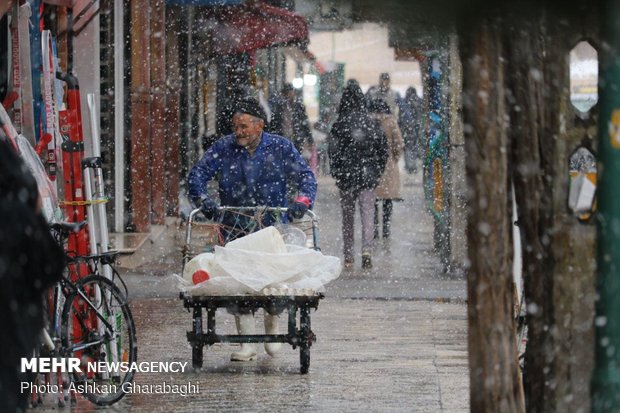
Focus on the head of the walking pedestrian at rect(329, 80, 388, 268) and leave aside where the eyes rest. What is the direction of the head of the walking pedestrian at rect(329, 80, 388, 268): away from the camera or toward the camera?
away from the camera

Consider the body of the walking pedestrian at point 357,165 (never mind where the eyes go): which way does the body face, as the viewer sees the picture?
away from the camera

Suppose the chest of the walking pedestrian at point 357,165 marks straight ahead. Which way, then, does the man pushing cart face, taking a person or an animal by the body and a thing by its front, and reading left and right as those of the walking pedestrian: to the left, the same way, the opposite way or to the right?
the opposite way
